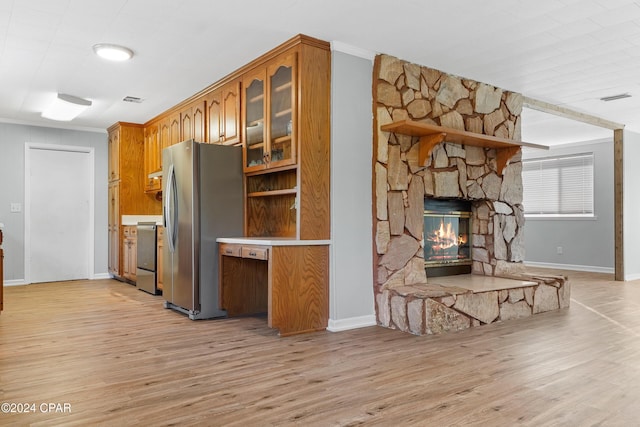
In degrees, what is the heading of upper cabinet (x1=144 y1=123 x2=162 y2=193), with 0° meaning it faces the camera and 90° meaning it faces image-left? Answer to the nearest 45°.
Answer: approximately 90°

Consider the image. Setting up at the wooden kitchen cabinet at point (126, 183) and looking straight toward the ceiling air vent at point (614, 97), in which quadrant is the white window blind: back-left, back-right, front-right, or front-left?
front-left

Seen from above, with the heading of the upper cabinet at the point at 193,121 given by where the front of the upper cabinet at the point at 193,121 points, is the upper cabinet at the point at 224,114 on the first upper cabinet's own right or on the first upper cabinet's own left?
on the first upper cabinet's own left

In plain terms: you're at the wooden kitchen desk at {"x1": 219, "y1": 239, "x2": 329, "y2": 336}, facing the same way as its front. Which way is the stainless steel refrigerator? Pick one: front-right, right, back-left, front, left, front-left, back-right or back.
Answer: right

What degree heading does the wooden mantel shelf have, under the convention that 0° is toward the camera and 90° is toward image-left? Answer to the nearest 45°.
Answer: approximately 315°
